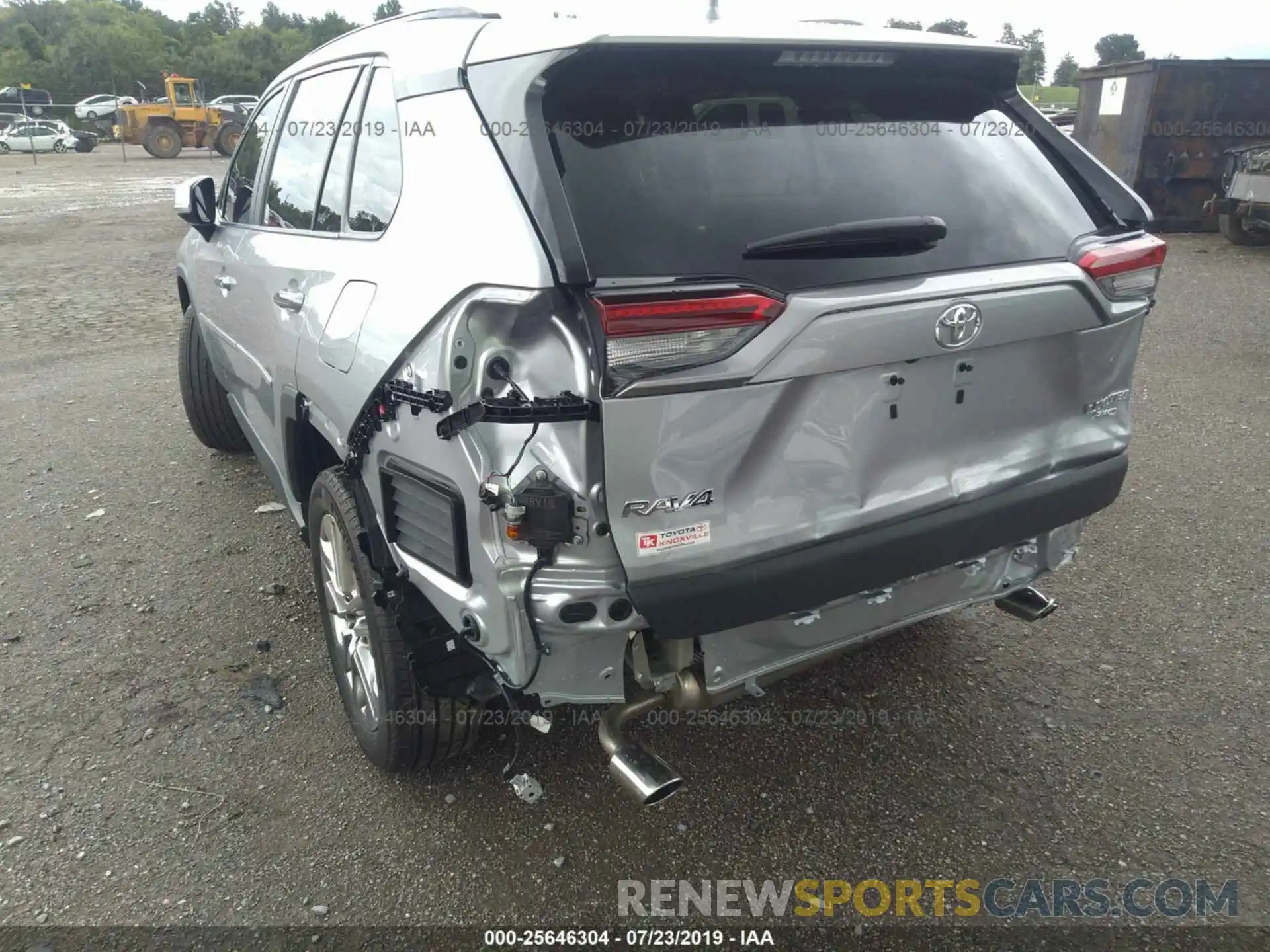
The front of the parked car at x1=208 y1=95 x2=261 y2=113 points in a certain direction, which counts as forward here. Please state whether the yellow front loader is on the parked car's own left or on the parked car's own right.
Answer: on the parked car's own left

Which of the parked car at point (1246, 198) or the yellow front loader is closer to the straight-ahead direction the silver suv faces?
the yellow front loader

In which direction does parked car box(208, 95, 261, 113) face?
to the viewer's left

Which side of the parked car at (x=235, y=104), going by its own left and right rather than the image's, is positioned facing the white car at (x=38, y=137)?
front

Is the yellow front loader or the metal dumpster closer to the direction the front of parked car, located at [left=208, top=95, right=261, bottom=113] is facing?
the yellow front loader

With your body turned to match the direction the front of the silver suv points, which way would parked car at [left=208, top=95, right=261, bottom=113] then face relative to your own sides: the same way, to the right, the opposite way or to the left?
to the left

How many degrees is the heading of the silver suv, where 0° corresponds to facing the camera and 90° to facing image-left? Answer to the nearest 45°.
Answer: approximately 135°

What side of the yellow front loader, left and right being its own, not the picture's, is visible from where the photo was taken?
right

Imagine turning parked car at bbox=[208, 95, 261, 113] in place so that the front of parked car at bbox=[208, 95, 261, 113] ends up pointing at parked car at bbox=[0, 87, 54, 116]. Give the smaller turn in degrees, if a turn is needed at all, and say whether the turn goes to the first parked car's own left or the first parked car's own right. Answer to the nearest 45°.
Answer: approximately 45° to the first parked car's own right

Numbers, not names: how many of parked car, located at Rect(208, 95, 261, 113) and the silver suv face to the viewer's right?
0
